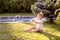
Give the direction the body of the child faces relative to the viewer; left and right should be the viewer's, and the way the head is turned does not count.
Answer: facing the viewer and to the left of the viewer
